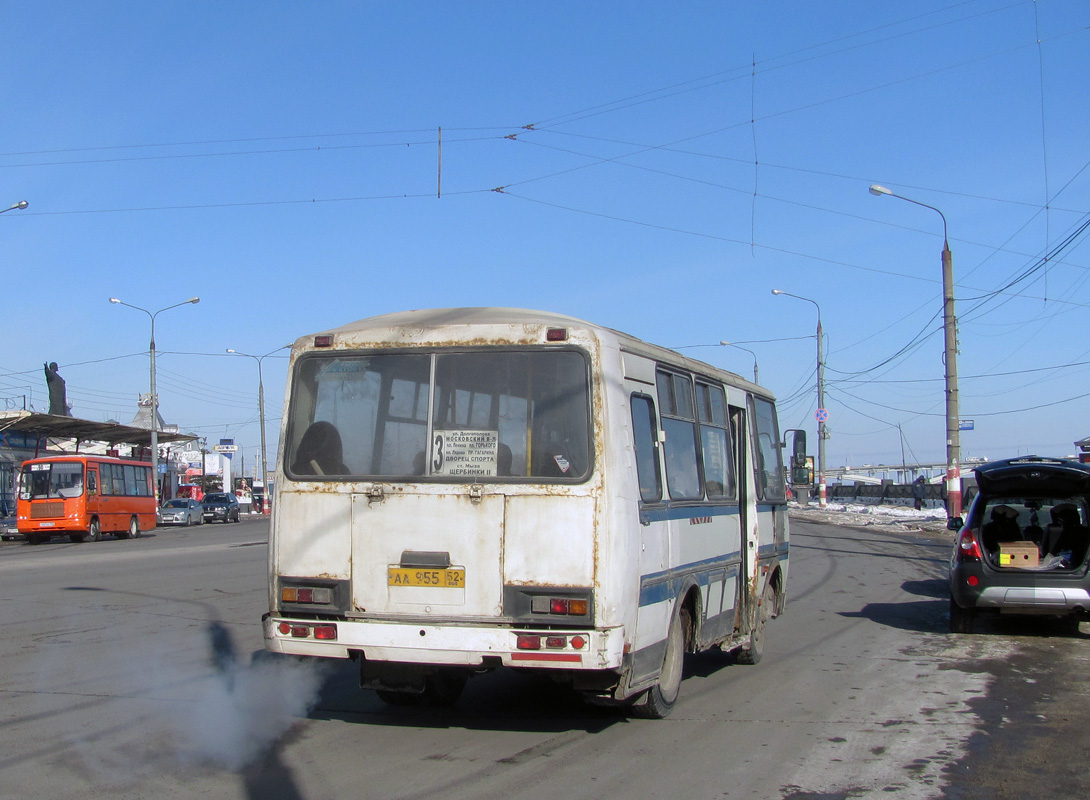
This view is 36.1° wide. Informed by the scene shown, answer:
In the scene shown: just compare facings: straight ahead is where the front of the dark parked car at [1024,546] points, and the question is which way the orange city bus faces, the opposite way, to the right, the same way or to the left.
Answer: the opposite way

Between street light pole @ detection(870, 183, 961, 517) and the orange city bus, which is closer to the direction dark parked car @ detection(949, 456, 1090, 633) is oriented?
the street light pole

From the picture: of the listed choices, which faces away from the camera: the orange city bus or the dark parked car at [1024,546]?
the dark parked car

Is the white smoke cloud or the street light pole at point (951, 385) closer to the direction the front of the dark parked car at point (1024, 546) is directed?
the street light pole

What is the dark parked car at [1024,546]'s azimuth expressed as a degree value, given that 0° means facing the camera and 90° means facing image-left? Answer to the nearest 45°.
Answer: approximately 180°

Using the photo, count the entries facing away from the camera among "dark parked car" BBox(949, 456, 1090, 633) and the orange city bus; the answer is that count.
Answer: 1

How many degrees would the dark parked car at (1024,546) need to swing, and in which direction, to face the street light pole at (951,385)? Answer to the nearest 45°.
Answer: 0° — it already faces it

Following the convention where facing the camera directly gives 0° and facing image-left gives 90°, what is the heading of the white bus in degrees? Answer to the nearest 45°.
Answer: approximately 225°

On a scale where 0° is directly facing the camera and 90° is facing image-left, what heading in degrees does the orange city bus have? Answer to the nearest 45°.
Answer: approximately 45°

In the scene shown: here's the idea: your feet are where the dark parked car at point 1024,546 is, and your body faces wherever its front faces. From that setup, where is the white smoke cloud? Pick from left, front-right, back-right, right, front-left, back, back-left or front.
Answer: back-left

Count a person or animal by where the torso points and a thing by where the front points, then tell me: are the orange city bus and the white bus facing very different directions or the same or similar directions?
very different directions

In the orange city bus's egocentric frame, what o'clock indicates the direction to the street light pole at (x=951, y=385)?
The street light pole is roughly at 9 o'clock from the orange city bus.

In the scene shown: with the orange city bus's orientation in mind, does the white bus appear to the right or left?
on its left
